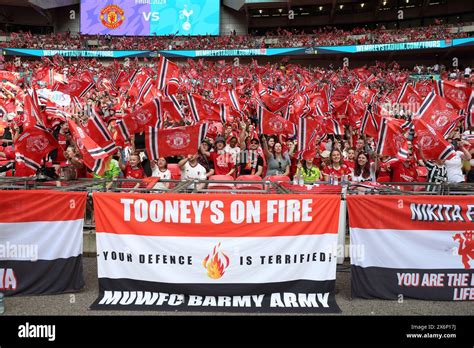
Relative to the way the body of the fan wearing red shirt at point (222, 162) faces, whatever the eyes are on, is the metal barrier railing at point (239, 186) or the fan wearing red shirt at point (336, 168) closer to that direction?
the metal barrier railing

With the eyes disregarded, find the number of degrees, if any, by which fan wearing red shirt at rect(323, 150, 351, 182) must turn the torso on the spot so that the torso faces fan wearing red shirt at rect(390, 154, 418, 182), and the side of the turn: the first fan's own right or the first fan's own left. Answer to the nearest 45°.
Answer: approximately 90° to the first fan's own left

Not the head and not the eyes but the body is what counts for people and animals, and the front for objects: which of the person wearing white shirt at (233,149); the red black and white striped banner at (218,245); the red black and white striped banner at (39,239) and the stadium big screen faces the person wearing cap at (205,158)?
the stadium big screen

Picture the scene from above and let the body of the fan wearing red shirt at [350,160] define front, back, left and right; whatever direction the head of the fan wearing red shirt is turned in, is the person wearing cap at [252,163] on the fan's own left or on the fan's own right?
on the fan's own right

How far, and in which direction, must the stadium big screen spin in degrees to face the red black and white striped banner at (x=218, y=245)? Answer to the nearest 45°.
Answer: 0° — it already faces it
